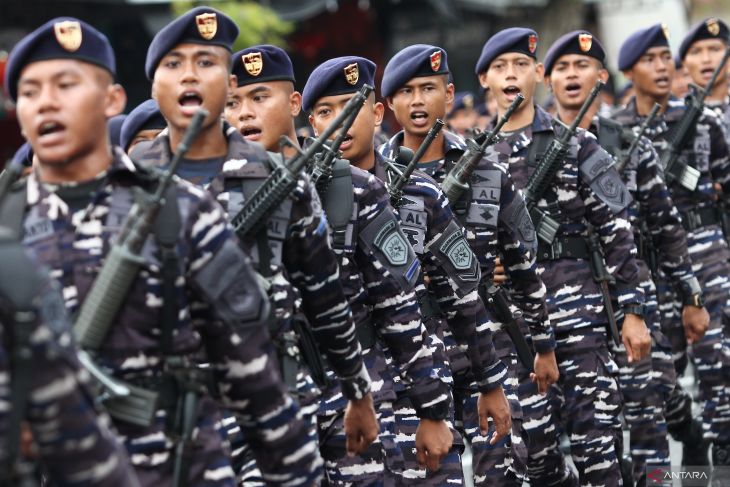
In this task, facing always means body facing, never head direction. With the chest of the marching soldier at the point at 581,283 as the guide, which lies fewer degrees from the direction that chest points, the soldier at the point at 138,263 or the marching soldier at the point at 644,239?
the soldier

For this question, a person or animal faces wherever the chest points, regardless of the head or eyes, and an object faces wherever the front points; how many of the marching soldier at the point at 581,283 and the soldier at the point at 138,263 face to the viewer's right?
0

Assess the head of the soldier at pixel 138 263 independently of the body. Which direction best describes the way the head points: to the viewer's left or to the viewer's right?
to the viewer's left

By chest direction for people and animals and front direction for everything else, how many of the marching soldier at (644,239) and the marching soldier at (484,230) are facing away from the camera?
0

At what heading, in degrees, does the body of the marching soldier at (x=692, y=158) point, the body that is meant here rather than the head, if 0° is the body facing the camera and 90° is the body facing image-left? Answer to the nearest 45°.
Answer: approximately 45°

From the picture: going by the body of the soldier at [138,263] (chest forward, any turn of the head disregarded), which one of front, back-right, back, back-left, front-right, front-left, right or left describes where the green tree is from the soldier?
back-right

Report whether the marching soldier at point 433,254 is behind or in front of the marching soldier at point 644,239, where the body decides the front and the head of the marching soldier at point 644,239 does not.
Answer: in front
